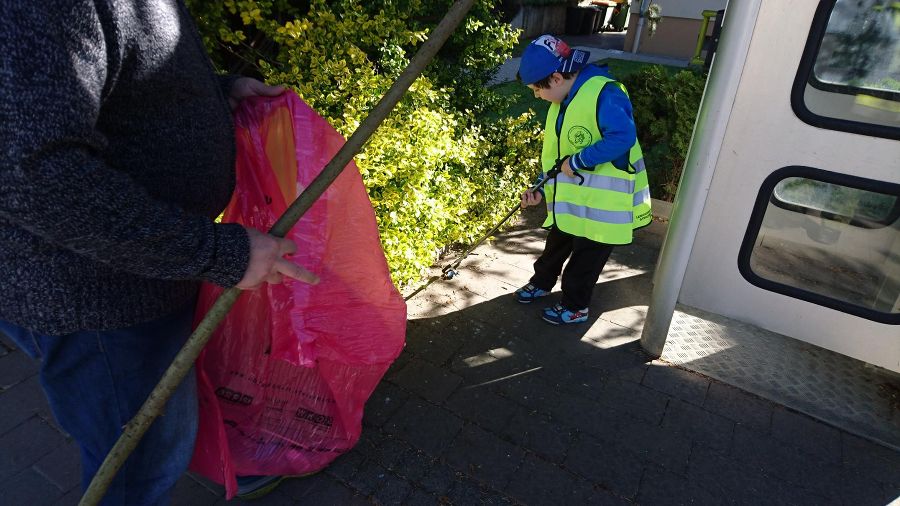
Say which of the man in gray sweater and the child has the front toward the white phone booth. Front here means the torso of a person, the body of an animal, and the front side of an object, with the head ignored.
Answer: the man in gray sweater

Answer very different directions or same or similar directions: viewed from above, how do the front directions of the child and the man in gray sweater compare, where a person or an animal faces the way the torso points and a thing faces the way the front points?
very different directions

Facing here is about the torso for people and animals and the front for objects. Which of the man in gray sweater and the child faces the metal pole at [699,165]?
the man in gray sweater

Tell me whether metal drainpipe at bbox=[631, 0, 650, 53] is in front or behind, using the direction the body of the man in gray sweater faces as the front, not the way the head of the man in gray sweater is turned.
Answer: in front

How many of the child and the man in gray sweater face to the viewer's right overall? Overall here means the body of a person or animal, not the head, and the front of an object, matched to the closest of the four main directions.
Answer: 1

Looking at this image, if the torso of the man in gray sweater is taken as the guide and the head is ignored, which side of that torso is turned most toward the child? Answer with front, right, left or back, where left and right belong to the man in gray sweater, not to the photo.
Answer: front

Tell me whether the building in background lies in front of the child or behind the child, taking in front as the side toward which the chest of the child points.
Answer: behind

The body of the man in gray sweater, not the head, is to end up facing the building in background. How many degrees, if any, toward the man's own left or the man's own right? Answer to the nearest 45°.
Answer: approximately 45° to the man's own left

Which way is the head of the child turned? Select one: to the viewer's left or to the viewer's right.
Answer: to the viewer's left

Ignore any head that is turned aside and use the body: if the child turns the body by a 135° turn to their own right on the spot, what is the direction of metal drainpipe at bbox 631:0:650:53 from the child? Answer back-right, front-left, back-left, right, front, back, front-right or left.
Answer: front

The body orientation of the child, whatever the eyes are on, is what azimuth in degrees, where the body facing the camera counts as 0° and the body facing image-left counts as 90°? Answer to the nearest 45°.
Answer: approximately 45°

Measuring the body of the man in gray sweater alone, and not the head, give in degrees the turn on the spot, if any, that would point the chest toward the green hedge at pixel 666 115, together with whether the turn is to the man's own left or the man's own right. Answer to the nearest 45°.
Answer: approximately 45° to the man's own left

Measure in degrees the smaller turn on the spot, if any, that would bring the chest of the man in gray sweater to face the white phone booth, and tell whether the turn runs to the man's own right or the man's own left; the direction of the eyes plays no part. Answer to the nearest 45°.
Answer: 0° — they already face it

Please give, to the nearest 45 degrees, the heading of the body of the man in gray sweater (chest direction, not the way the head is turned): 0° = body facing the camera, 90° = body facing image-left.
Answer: approximately 270°

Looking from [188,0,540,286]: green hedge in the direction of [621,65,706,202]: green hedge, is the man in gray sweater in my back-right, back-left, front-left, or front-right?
back-right
